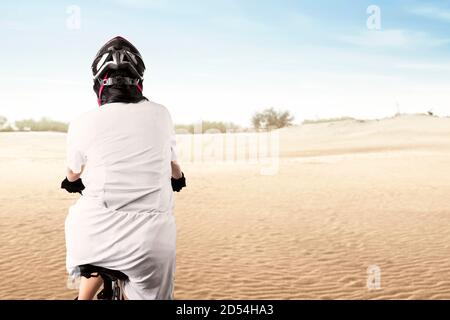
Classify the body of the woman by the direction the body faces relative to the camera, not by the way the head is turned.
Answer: away from the camera

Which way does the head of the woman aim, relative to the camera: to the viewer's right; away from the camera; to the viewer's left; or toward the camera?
away from the camera
